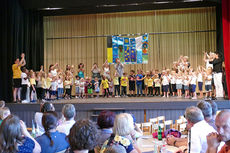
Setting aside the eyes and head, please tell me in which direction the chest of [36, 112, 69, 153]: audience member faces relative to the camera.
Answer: away from the camera

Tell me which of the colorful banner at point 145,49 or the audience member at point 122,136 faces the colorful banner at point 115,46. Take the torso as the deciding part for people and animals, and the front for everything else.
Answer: the audience member

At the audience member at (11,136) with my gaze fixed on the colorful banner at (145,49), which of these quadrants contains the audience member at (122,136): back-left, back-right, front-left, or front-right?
front-right

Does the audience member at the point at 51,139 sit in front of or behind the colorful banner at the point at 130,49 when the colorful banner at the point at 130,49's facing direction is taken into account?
in front

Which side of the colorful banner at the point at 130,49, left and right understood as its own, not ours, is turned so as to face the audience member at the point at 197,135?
front

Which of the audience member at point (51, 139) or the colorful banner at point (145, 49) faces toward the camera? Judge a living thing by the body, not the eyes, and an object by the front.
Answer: the colorful banner

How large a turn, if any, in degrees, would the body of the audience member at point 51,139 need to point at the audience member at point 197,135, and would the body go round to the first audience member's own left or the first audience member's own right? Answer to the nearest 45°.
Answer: approximately 90° to the first audience member's own right

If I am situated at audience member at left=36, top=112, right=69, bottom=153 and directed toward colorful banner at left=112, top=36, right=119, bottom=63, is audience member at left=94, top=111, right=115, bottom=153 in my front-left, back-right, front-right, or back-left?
front-right

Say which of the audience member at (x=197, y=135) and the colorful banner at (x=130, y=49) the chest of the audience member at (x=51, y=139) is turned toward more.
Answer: the colorful banner

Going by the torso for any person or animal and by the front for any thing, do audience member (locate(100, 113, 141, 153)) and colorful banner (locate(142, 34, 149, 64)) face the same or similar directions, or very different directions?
very different directions

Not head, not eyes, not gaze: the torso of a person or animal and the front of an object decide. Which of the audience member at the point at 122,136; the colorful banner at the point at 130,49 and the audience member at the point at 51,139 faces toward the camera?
the colorful banner

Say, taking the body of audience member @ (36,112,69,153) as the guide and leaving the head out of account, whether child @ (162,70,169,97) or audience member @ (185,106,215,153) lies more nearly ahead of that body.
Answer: the child

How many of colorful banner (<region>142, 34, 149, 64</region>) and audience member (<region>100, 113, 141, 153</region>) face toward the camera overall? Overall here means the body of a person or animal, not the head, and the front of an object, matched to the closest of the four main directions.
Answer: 1

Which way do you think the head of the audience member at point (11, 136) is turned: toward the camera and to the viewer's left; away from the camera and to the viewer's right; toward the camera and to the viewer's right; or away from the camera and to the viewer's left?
away from the camera and to the viewer's right

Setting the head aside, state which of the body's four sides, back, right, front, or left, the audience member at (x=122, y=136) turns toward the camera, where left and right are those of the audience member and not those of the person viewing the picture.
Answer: back

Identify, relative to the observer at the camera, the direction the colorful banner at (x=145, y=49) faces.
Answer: facing the viewer

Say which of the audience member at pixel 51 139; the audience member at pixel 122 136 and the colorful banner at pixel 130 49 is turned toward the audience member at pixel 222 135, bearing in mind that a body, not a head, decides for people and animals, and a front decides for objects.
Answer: the colorful banner

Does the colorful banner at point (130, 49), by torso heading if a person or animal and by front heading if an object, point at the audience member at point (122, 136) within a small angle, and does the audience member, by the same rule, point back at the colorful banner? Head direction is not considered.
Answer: yes

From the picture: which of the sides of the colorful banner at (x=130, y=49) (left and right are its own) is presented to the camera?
front

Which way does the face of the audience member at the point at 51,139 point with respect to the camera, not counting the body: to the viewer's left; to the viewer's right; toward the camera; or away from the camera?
away from the camera

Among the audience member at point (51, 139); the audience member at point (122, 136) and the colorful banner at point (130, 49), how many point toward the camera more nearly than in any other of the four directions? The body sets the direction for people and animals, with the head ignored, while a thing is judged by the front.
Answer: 1

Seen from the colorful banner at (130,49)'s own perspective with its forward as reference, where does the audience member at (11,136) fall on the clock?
The audience member is roughly at 12 o'clock from the colorful banner.
